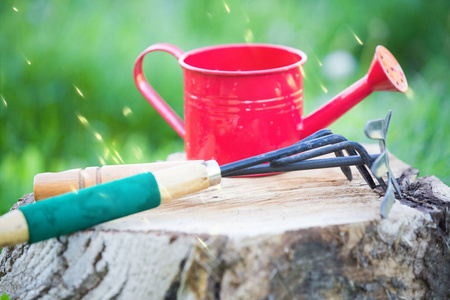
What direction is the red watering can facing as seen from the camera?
to the viewer's right
